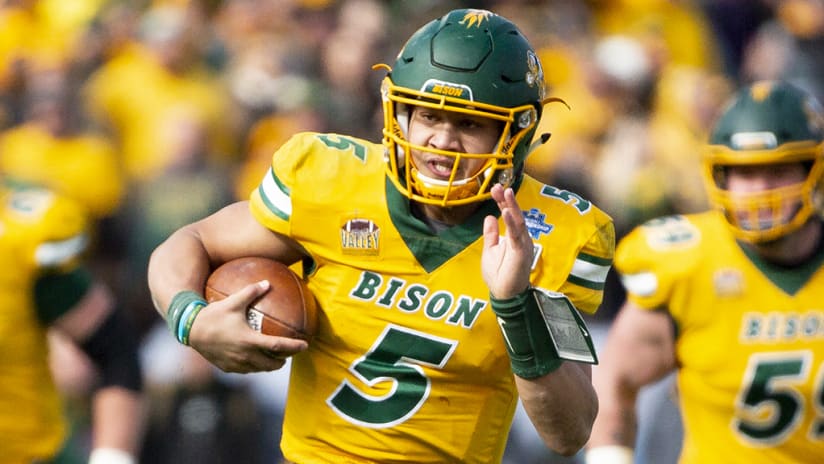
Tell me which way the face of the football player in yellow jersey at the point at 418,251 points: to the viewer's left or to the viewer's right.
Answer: to the viewer's left

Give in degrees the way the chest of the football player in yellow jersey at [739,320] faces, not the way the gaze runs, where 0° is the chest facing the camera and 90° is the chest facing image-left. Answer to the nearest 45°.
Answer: approximately 0°

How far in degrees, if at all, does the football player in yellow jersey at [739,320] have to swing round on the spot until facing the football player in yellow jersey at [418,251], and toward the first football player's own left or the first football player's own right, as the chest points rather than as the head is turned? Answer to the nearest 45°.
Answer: approximately 45° to the first football player's own right

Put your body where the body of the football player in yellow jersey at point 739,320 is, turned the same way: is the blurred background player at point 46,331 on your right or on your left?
on your right

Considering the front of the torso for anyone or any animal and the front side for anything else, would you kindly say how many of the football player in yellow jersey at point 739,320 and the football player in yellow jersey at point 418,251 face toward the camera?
2

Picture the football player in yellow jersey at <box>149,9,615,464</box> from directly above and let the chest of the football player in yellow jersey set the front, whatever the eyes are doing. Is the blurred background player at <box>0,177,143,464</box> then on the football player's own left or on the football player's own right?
on the football player's own right
